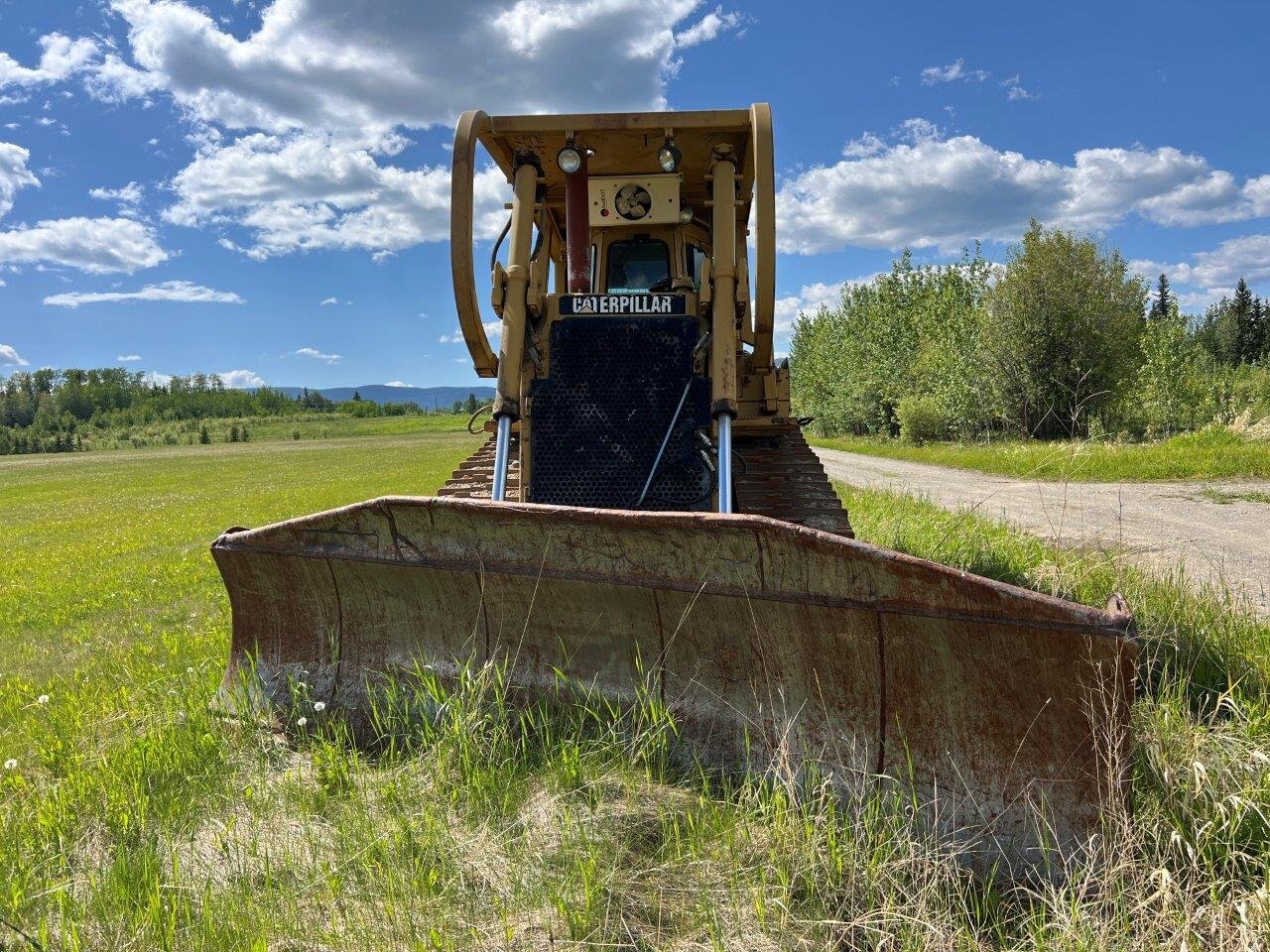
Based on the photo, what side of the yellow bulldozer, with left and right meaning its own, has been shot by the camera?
front

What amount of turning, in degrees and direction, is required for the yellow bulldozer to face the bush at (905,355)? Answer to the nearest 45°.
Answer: approximately 180°

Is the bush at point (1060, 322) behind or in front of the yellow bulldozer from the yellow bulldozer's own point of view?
behind

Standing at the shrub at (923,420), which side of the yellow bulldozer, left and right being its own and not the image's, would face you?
back
